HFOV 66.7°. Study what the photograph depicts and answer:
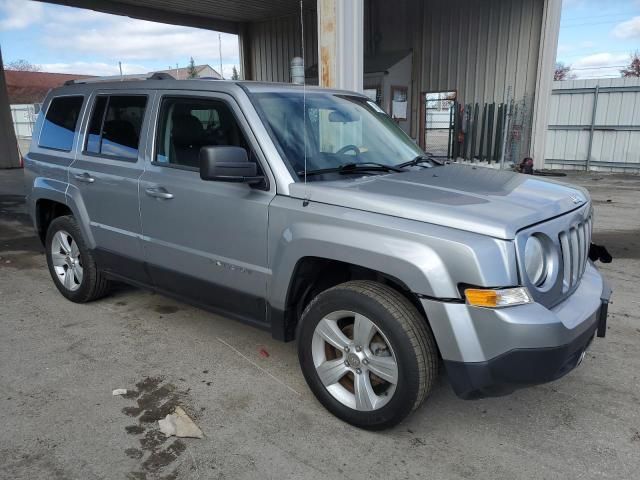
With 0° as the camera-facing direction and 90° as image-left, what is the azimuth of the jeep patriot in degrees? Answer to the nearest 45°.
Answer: approximately 315°
